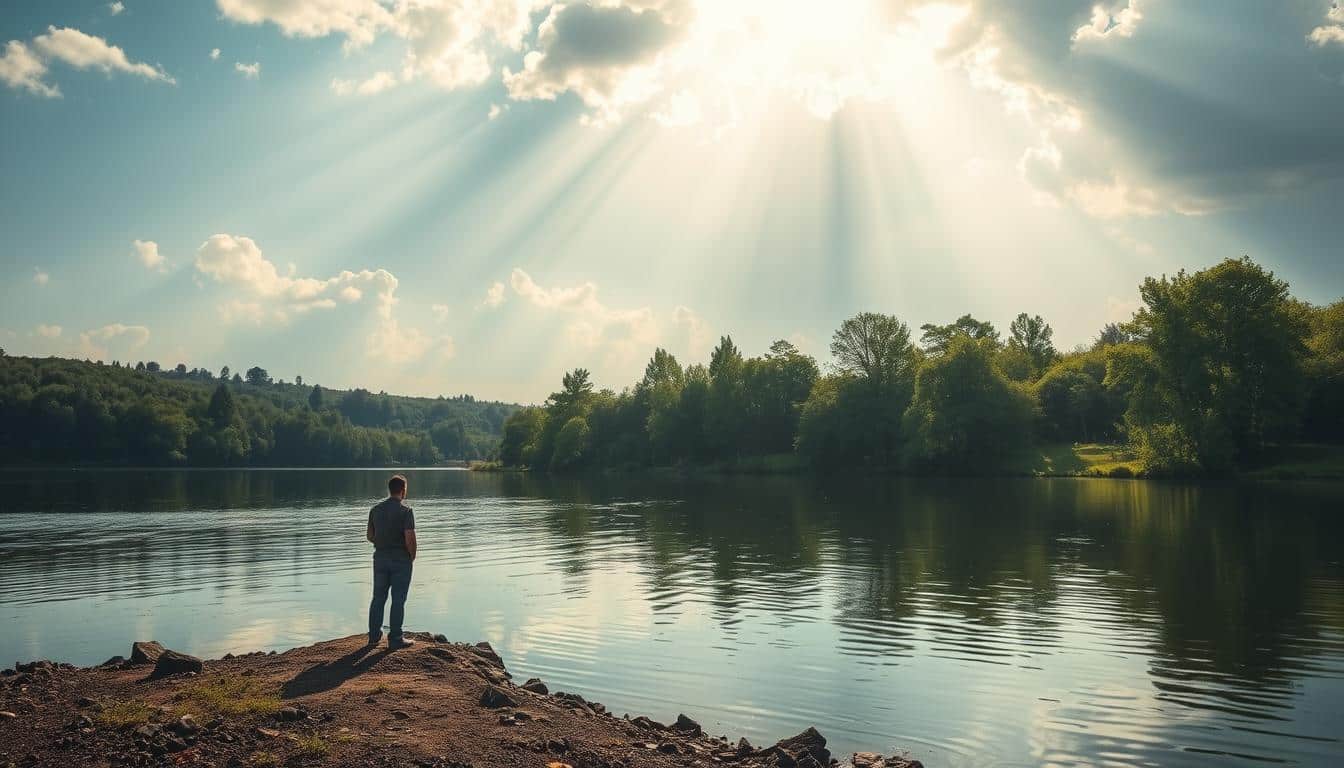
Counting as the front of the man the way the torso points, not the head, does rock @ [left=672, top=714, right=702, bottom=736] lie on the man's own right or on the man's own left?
on the man's own right

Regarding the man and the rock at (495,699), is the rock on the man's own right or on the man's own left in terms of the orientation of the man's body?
on the man's own right

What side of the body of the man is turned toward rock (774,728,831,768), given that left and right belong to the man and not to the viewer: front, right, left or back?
right

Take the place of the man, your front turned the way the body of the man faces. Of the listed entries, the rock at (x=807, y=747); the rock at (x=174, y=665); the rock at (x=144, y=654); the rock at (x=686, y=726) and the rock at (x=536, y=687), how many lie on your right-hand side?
3

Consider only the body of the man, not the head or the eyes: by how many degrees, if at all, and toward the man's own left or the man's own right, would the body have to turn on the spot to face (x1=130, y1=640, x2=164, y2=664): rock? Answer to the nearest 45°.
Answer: approximately 135° to the man's own left

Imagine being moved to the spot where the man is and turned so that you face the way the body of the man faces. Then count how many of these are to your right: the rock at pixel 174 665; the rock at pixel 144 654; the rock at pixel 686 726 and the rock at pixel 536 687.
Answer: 2

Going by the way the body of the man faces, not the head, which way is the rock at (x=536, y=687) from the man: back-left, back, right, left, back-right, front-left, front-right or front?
right

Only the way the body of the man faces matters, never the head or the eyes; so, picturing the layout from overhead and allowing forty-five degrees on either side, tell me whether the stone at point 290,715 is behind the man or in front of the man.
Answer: behind

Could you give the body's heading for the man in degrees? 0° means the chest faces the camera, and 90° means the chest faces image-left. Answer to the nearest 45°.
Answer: approximately 225°
